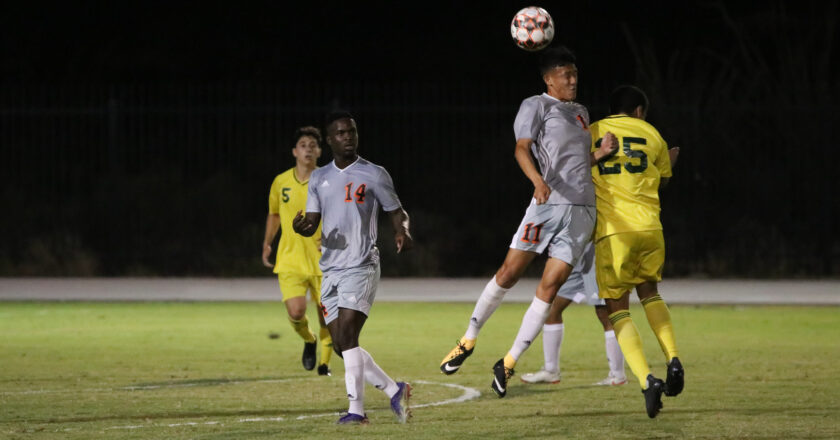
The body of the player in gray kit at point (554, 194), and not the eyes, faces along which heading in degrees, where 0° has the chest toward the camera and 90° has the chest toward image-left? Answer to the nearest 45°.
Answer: approximately 315°

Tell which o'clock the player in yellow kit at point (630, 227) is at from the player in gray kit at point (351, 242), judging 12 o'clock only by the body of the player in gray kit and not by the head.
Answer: The player in yellow kit is roughly at 9 o'clock from the player in gray kit.

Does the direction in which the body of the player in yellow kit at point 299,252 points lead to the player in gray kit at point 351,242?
yes

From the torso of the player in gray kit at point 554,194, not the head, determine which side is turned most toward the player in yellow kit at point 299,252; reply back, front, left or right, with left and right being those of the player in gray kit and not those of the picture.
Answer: back

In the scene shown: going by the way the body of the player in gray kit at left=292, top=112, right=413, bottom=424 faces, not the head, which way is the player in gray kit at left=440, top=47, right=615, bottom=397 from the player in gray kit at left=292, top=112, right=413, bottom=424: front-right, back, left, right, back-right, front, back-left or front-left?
left

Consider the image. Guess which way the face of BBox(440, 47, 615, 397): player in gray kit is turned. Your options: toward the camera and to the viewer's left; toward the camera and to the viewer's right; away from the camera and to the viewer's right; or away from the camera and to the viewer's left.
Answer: toward the camera and to the viewer's right

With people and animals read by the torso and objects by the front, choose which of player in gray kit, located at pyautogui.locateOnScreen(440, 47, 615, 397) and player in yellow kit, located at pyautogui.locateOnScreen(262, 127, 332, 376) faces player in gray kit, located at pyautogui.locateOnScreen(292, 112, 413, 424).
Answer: the player in yellow kit

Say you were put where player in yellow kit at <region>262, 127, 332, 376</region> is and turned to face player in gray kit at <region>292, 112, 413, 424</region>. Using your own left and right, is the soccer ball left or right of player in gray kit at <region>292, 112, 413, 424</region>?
left

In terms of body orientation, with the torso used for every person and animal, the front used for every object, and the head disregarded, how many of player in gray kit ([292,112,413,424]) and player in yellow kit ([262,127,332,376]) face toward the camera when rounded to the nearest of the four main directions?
2

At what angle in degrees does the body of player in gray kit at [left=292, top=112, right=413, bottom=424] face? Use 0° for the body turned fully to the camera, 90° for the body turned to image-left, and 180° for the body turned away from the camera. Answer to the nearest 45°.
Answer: approximately 0°
